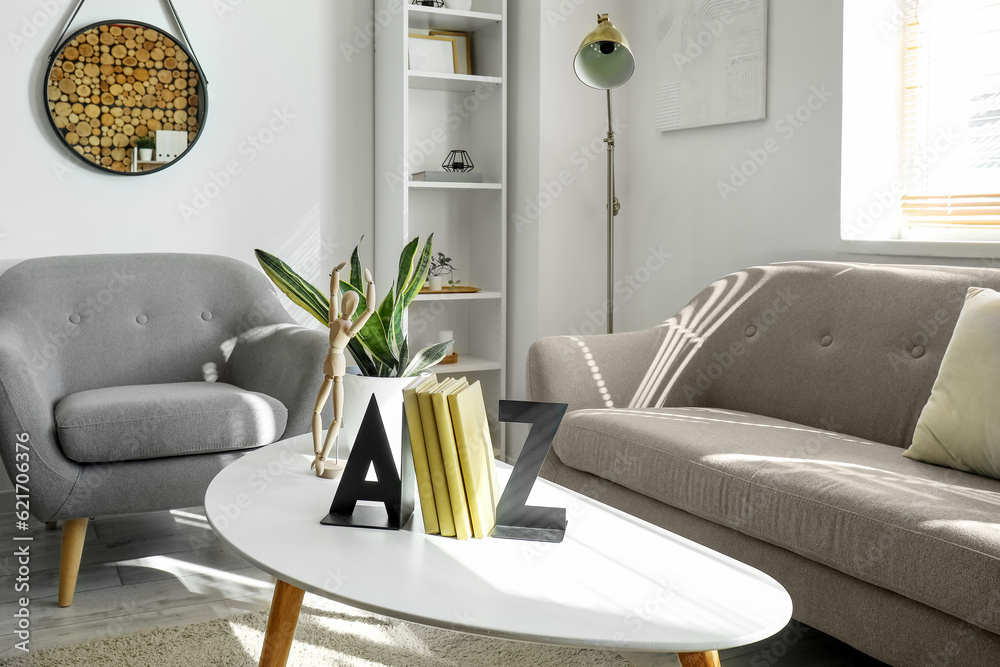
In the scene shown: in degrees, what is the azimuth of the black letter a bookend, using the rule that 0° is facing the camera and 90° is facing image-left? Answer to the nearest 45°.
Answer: approximately 0°

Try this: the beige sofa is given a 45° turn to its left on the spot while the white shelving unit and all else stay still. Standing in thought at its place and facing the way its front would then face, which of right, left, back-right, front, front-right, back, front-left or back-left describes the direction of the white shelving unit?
back-right

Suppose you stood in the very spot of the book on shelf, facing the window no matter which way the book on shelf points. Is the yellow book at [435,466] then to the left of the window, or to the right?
right

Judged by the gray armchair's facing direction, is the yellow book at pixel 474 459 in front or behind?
in front

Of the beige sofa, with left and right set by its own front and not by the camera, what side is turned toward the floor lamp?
right

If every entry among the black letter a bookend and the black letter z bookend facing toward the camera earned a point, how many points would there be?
2

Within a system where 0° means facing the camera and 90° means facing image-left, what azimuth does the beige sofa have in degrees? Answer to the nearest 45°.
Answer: approximately 45°

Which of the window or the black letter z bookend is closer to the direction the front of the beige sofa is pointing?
the black letter z bookend
